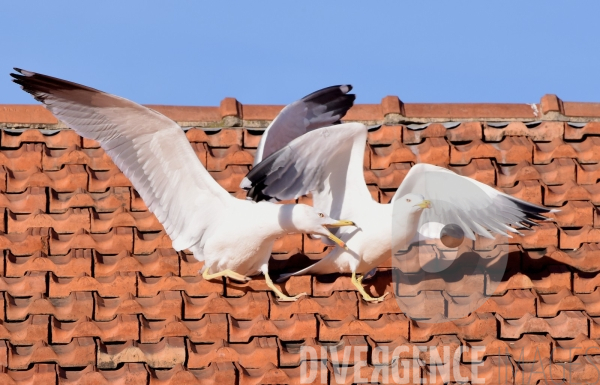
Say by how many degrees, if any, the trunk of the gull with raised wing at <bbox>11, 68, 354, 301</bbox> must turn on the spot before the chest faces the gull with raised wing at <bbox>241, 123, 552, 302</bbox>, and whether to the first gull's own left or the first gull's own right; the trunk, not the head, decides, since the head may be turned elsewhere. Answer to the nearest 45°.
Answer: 0° — it already faces it

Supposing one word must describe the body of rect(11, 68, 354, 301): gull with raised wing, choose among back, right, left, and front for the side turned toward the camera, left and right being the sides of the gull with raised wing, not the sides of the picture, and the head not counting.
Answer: right
